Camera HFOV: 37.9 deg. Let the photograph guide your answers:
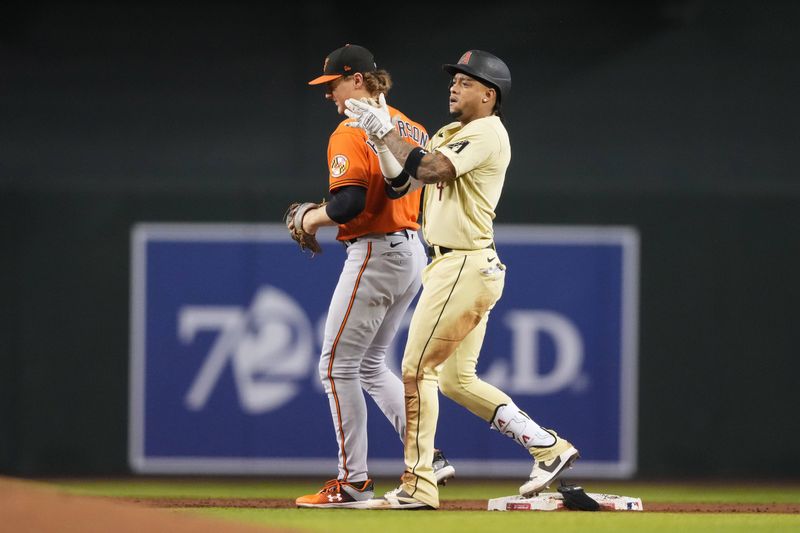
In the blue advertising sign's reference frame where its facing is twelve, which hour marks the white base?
The white base is roughly at 11 o'clock from the blue advertising sign.

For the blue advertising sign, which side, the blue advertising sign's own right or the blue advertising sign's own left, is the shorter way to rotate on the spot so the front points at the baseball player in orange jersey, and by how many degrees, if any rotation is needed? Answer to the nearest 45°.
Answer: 0° — it already faces them

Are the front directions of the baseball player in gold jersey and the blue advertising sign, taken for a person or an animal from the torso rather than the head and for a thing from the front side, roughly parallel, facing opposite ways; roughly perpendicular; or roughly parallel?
roughly perpendicular

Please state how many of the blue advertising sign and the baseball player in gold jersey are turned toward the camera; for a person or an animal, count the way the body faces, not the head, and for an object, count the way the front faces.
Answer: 1

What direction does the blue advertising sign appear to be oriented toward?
toward the camera

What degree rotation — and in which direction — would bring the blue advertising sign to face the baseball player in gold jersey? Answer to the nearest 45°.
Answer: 0° — it already faces them
